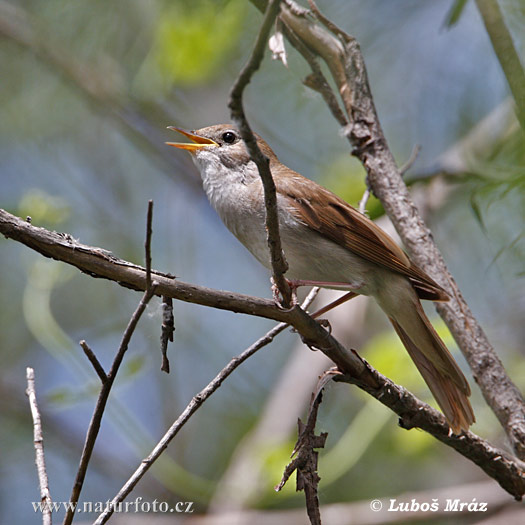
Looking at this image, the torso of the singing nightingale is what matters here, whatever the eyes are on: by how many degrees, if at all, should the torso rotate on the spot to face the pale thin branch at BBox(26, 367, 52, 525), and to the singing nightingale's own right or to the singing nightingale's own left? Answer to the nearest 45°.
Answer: approximately 45° to the singing nightingale's own left

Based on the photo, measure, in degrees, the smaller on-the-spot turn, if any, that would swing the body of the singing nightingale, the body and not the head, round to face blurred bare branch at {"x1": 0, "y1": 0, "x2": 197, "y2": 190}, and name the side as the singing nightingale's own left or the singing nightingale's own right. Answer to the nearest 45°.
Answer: approximately 45° to the singing nightingale's own right

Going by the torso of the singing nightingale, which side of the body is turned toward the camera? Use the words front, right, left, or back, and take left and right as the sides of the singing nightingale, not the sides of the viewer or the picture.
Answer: left

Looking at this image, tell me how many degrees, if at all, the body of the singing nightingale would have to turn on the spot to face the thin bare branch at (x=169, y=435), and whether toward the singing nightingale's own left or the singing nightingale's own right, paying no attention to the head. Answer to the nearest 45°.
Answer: approximately 45° to the singing nightingale's own left

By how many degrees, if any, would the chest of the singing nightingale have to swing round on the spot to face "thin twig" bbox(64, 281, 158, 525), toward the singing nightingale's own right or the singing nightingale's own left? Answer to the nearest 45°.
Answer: approximately 45° to the singing nightingale's own left
